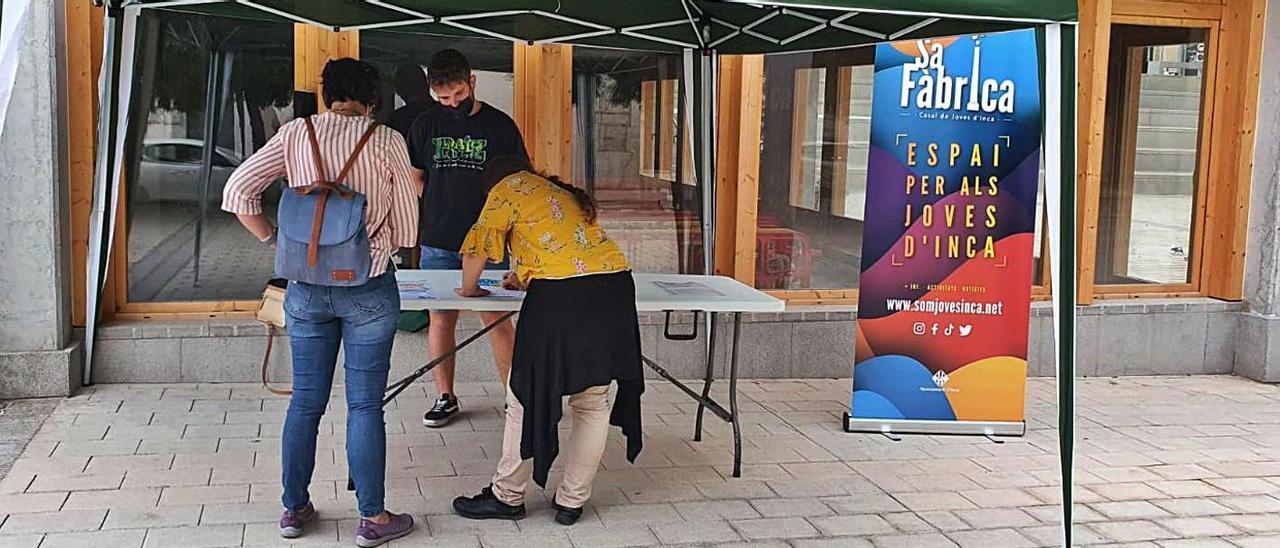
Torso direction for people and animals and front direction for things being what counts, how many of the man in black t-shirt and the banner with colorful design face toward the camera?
2

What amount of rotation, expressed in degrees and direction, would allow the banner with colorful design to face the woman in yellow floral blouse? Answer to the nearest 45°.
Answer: approximately 45° to its right

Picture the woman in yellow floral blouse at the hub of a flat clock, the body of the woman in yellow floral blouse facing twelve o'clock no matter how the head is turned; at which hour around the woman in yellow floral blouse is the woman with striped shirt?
The woman with striped shirt is roughly at 10 o'clock from the woman in yellow floral blouse.

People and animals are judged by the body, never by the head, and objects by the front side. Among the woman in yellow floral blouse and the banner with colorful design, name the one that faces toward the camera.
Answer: the banner with colorful design

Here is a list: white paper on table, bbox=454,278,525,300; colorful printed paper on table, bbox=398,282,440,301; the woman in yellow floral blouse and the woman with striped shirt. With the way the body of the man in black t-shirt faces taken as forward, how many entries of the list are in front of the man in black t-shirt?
4

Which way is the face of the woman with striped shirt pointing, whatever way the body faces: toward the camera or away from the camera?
away from the camera

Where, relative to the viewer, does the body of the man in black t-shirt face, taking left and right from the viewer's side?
facing the viewer

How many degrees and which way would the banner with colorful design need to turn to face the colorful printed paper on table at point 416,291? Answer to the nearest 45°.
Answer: approximately 45° to its right

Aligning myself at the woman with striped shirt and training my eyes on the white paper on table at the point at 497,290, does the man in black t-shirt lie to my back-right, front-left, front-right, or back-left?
front-left

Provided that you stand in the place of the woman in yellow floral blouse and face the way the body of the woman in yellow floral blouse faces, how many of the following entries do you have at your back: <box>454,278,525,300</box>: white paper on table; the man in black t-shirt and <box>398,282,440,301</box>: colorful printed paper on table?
0

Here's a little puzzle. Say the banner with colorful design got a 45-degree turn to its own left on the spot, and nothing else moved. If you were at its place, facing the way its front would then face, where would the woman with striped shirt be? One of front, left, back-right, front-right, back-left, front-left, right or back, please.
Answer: right

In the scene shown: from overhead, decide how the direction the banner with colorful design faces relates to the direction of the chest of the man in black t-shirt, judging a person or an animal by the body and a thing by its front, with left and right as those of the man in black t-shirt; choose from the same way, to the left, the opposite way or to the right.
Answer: the same way

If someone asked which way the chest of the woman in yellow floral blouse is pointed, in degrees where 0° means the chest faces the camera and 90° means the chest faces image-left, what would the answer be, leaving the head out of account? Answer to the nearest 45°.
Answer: approximately 135°

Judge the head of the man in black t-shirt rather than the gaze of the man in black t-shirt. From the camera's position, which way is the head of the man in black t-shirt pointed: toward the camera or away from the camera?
toward the camera

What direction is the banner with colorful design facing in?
toward the camera

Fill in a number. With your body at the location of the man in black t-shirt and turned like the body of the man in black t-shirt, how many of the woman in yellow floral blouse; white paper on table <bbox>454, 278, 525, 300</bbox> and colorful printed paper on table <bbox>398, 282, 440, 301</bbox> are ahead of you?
3

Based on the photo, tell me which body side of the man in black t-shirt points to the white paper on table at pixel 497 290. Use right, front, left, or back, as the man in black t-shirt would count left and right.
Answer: front

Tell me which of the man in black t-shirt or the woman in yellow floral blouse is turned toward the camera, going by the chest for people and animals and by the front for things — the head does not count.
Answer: the man in black t-shirt

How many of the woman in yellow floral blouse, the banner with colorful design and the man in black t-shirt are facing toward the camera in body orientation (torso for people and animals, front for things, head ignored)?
2

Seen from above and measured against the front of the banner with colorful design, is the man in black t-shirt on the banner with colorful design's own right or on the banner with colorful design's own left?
on the banner with colorful design's own right

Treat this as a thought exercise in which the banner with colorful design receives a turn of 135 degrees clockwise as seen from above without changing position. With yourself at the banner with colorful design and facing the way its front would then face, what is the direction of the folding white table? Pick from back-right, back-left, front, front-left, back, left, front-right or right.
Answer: left

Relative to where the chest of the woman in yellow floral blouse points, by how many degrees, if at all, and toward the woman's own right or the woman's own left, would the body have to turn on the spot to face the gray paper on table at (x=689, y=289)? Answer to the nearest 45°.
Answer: approximately 90° to the woman's own right
